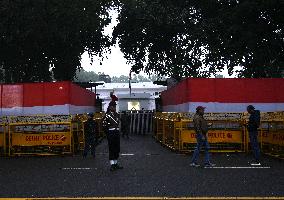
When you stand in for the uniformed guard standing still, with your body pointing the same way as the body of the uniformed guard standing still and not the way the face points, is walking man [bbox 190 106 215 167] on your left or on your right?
on your left

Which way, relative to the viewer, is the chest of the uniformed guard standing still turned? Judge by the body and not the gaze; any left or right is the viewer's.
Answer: facing the viewer and to the right of the viewer
